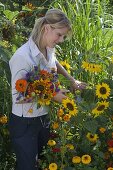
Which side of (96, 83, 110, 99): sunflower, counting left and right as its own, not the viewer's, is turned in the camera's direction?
front

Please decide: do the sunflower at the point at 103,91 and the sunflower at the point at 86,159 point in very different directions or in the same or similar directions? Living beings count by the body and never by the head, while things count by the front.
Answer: same or similar directions

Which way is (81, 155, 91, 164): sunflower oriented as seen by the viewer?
toward the camera

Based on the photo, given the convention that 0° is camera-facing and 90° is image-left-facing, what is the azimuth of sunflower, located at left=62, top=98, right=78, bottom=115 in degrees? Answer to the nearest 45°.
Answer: approximately 45°

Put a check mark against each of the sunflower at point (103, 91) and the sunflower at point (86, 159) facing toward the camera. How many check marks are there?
2

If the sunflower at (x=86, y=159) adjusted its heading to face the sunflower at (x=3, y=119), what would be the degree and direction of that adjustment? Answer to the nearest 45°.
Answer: approximately 135° to its right
